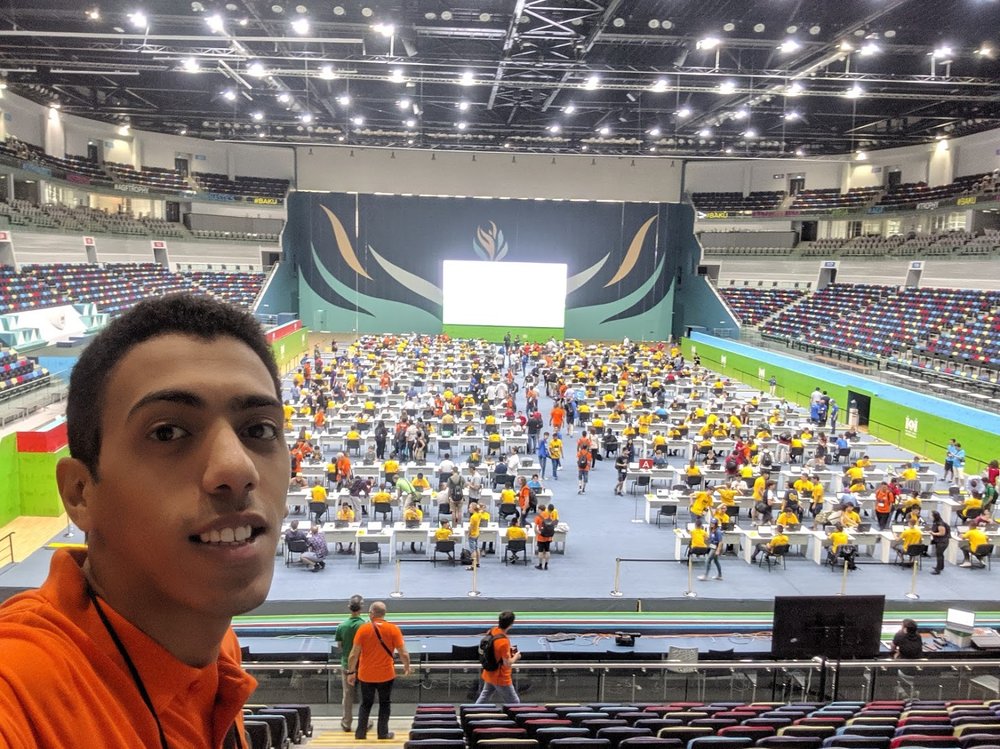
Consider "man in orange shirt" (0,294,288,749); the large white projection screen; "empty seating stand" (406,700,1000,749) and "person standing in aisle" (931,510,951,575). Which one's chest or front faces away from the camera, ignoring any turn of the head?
the empty seating stand

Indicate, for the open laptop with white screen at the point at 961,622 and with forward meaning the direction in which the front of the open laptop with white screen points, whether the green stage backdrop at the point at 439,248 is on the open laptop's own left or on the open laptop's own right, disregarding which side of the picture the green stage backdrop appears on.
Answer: on the open laptop's own right

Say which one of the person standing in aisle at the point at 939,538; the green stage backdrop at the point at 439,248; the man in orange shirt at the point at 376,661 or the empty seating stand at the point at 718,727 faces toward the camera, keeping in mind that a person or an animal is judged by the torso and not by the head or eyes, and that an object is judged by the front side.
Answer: the green stage backdrop

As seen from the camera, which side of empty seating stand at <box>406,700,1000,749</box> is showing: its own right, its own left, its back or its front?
back

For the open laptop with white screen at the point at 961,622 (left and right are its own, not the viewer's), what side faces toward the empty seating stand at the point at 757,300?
back

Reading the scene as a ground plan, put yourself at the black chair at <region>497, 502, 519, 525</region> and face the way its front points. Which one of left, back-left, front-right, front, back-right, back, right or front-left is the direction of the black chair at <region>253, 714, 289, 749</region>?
back

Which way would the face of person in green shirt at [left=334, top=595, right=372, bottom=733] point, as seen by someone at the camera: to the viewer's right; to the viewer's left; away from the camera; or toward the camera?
away from the camera

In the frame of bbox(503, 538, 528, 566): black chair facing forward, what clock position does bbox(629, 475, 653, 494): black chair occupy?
bbox(629, 475, 653, 494): black chair is roughly at 1 o'clock from bbox(503, 538, 528, 566): black chair.

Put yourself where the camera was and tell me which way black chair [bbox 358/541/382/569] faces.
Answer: facing away from the viewer

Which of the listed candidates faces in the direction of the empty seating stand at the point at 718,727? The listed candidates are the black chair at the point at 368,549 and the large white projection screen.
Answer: the large white projection screen

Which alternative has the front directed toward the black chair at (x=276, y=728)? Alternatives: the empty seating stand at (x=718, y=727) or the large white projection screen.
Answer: the large white projection screen

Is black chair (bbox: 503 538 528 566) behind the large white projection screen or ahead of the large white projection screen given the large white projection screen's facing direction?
ahead

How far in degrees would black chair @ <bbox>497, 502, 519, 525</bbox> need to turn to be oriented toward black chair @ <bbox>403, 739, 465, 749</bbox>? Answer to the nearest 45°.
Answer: approximately 180°

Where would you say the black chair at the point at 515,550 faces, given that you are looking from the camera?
facing away from the viewer

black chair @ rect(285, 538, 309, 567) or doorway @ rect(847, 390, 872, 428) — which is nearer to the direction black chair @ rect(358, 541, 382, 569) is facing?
the doorway

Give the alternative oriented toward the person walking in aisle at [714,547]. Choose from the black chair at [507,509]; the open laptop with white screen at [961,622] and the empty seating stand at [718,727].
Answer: the empty seating stand

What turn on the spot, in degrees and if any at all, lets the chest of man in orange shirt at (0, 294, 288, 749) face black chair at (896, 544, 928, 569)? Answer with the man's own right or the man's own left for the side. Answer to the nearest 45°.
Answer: approximately 90° to the man's own left

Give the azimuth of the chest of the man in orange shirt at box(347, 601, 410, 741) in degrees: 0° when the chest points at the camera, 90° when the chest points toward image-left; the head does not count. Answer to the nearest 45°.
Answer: approximately 180°
